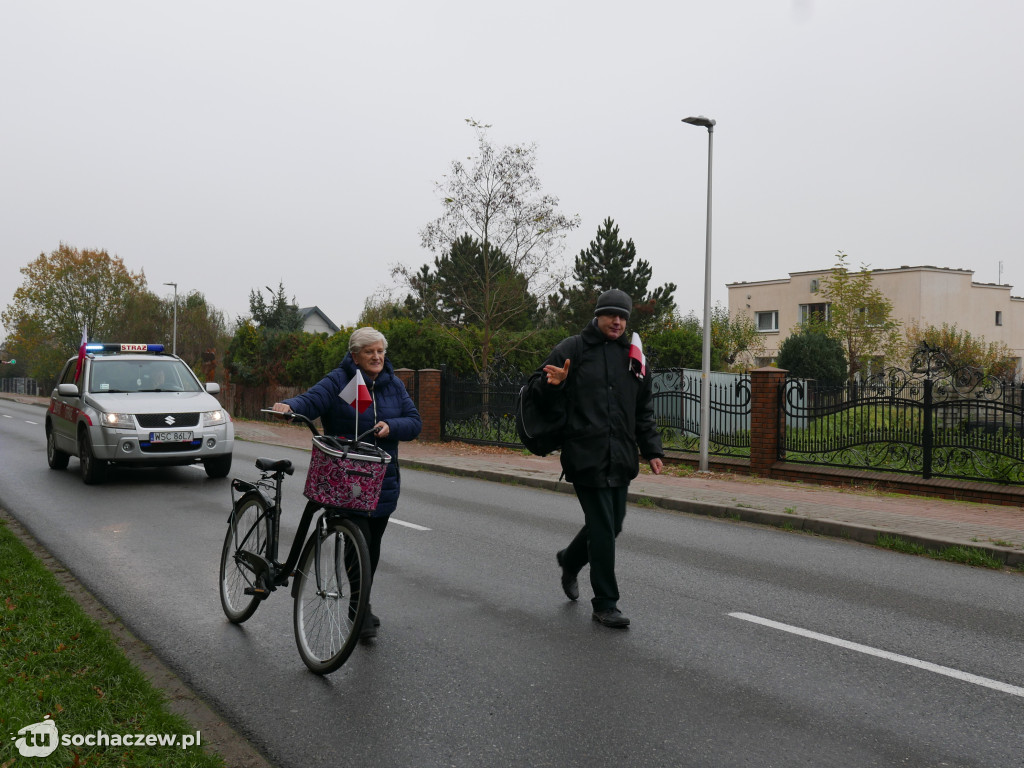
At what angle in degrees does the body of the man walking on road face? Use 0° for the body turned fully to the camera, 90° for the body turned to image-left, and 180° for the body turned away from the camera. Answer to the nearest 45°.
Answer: approximately 315°

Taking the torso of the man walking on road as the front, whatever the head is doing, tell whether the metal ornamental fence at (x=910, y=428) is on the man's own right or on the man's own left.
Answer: on the man's own left

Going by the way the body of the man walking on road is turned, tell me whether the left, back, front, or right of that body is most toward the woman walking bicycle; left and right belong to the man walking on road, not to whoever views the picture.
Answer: right

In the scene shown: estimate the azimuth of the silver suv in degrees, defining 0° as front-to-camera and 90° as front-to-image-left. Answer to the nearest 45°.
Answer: approximately 315°

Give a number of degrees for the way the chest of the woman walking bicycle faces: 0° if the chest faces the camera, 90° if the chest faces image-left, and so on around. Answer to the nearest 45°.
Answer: approximately 0°

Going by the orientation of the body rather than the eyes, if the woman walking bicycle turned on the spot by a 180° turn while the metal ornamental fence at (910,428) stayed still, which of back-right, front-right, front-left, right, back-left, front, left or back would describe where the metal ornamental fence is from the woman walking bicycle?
front-right

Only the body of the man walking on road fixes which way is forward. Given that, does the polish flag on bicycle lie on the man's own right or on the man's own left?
on the man's own right

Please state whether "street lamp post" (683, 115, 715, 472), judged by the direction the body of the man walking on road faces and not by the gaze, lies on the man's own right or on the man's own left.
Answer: on the man's own left

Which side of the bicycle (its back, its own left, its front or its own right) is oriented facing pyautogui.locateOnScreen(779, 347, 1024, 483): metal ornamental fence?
left
